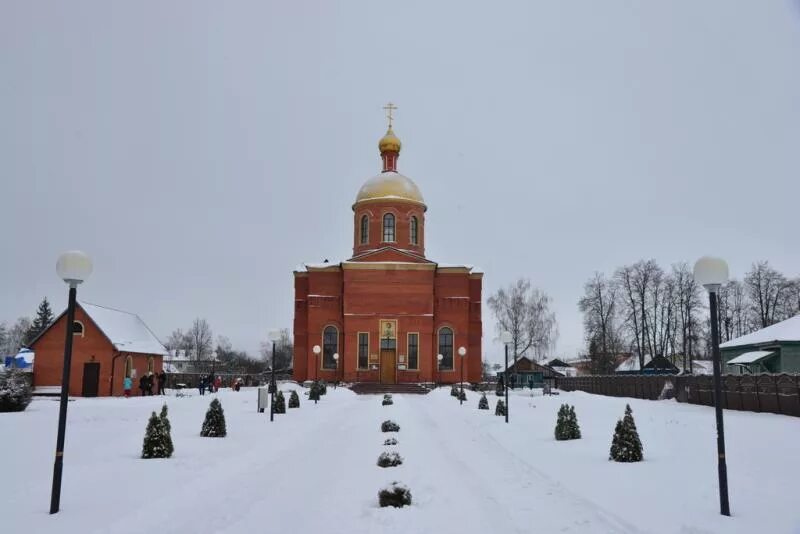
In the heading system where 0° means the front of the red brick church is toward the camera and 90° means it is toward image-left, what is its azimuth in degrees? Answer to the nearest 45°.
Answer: approximately 0°

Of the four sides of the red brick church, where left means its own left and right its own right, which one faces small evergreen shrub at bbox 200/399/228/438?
front

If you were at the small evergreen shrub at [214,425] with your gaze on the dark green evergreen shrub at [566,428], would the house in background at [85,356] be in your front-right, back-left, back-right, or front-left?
back-left

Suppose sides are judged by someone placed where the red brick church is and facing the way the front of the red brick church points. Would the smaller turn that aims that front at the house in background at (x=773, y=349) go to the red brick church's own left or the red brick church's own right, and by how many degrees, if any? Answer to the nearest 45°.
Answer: approximately 45° to the red brick church's own left

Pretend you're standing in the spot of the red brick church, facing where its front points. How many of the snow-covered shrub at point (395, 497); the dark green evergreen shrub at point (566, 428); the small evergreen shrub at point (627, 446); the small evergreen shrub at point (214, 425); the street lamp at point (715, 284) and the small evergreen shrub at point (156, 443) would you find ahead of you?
6

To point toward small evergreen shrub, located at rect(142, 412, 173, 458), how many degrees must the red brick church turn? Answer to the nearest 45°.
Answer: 0° — it already faces it

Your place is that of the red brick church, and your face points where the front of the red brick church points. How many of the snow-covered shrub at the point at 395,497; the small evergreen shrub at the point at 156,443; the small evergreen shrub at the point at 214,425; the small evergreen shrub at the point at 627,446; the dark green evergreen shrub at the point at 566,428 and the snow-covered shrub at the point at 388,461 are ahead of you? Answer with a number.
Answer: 6

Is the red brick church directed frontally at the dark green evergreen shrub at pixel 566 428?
yes

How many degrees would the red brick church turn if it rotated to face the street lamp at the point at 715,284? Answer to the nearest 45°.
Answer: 0° — it already faces it

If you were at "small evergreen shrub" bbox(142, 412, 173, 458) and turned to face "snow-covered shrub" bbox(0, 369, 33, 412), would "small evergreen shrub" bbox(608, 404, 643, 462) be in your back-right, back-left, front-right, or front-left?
back-right

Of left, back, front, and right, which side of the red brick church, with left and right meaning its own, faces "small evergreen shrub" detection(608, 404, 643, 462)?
front

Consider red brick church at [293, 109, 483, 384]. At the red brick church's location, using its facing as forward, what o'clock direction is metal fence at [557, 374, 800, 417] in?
The metal fence is roughly at 11 o'clock from the red brick church.
